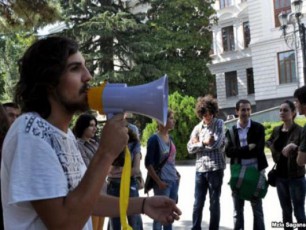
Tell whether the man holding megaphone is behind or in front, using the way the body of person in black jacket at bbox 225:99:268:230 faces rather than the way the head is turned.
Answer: in front

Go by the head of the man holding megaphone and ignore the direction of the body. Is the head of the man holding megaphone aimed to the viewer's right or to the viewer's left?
to the viewer's right

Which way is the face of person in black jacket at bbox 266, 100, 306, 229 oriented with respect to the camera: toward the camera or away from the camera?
toward the camera

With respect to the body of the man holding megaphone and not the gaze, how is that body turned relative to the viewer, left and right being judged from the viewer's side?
facing to the right of the viewer

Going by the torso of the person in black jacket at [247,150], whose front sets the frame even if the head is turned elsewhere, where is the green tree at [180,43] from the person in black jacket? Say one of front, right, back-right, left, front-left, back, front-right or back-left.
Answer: back

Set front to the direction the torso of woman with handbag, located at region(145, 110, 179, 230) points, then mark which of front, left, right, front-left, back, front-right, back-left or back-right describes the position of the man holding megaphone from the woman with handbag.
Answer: front-right

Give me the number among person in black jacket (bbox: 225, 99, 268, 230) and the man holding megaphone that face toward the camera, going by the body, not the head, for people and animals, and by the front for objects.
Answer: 1

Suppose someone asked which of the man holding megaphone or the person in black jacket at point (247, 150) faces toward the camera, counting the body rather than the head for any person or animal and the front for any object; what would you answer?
the person in black jacket

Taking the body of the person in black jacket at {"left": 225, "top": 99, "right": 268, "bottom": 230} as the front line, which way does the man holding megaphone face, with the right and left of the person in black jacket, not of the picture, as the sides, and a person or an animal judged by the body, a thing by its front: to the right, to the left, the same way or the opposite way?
to the left

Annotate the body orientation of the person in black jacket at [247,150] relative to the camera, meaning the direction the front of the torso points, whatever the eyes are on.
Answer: toward the camera

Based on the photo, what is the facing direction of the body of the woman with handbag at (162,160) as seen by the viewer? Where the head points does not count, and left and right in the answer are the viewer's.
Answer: facing the viewer and to the right of the viewer

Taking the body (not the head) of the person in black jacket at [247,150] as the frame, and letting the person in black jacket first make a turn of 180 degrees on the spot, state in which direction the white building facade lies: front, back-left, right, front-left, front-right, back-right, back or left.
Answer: front

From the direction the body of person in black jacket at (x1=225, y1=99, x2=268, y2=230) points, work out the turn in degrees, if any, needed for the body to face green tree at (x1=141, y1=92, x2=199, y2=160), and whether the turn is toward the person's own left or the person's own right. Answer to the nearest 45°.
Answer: approximately 180°
